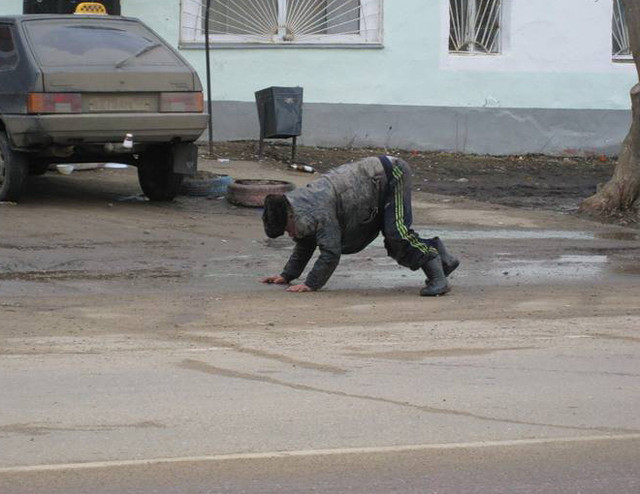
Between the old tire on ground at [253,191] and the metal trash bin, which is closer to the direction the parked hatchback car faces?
the metal trash bin

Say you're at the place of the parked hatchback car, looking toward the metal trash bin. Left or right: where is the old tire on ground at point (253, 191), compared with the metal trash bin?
right

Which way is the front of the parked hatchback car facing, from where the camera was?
facing away from the viewer and to the left of the viewer

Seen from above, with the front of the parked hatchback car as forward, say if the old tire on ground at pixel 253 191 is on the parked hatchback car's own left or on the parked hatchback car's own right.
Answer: on the parked hatchback car's own right

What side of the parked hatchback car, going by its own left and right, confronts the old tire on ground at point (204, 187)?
right
